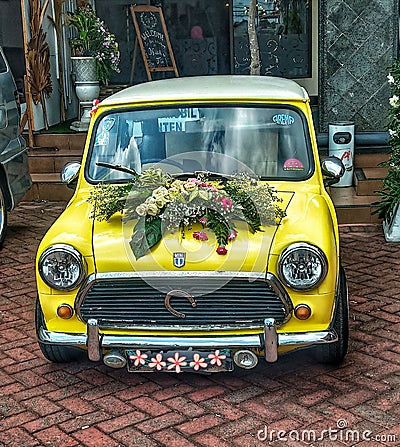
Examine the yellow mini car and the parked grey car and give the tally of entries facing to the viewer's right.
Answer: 0

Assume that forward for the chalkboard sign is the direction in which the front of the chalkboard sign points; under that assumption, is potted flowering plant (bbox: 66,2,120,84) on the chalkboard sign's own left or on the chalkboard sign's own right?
on the chalkboard sign's own right

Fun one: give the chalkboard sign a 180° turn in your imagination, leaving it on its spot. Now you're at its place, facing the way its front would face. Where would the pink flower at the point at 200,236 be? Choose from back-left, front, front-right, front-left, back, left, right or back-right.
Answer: back-left

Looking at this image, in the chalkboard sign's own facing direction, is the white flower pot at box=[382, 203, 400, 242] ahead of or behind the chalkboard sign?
ahead

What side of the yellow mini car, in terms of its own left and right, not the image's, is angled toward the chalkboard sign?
back

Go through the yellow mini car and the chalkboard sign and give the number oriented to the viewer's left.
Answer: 0

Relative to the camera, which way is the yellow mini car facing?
toward the camera

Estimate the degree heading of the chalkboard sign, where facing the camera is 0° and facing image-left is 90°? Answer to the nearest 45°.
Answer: approximately 315°

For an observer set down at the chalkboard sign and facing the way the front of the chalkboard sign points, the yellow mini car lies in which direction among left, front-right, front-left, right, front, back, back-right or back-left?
front-right

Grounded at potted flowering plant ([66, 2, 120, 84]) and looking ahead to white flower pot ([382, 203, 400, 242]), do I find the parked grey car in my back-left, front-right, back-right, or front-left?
front-right
